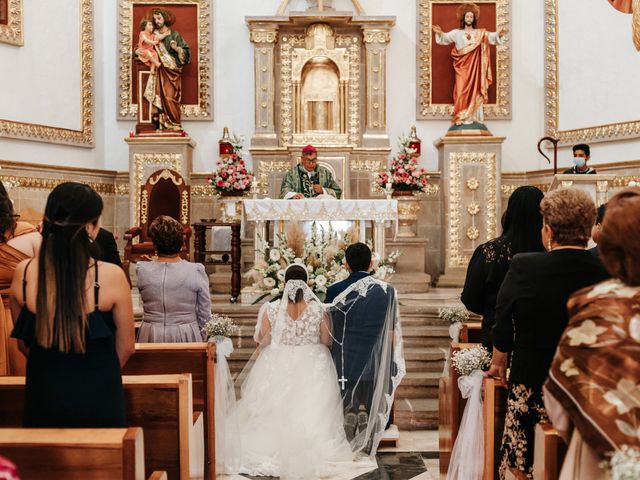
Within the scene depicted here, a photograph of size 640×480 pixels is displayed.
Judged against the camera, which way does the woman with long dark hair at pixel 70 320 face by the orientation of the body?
away from the camera

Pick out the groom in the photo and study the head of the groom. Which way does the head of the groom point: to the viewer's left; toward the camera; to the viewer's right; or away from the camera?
away from the camera

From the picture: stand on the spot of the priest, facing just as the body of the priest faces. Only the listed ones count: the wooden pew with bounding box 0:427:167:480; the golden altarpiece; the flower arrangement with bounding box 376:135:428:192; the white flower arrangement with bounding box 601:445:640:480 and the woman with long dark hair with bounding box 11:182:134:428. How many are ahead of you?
3

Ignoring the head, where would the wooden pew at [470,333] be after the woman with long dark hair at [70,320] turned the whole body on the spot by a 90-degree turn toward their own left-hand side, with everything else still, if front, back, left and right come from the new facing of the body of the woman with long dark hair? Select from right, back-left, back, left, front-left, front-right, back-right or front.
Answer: back-right

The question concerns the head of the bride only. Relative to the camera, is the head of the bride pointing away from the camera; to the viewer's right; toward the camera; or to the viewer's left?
away from the camera

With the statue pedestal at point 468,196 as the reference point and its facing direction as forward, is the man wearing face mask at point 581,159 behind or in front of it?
in front

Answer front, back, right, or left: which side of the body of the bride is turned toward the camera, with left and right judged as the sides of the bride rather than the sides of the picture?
back

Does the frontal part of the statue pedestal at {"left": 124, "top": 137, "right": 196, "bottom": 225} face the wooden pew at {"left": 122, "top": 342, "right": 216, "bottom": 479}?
yes

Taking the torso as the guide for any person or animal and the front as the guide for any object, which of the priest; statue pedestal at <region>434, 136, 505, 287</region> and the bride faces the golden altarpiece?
the bride

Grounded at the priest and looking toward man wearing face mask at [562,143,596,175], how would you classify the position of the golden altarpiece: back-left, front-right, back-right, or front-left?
back-left

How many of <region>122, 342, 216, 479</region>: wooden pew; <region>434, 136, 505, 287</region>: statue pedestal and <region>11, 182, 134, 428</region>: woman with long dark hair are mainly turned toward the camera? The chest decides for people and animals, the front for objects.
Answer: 1

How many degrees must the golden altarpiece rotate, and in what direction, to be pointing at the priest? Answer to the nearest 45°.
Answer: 0° — it already faces them

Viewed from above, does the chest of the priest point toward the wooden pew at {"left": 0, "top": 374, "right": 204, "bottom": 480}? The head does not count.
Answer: yes

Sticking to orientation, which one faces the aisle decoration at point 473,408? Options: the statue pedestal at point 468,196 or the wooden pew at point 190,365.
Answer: the statue pedestal

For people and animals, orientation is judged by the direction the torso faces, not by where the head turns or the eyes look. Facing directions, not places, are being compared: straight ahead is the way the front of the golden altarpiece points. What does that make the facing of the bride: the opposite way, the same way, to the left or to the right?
the opposite way

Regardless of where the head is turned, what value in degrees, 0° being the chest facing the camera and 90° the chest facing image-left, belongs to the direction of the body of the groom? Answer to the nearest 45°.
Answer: approximately 180°

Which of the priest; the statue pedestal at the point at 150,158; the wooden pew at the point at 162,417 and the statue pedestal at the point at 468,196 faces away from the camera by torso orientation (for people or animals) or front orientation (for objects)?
the wooden pew

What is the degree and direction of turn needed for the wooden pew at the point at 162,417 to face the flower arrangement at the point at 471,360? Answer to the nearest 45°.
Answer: approximately 90° to its right

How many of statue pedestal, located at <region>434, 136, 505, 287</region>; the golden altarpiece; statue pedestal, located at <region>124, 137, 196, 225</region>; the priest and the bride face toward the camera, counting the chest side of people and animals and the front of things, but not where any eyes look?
4

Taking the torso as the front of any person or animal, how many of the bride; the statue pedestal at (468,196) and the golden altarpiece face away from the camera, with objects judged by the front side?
1

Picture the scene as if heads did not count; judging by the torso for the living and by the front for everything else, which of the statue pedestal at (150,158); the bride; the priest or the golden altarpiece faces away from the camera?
the bride

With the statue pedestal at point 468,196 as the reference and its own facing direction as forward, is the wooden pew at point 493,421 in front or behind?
in front
